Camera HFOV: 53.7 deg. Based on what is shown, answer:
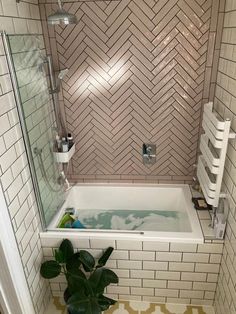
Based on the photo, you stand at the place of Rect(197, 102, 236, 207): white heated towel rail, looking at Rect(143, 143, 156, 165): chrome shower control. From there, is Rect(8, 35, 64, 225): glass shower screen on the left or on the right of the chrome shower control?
left

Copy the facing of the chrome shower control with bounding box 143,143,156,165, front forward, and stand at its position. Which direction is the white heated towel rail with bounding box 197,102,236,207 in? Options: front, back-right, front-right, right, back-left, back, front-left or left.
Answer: front-left

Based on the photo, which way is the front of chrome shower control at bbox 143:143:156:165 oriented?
toward the camera

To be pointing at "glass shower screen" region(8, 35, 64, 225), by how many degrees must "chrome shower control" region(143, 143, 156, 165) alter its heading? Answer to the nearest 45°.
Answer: approximately 45° to its right

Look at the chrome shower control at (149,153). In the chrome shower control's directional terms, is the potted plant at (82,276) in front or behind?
in front
